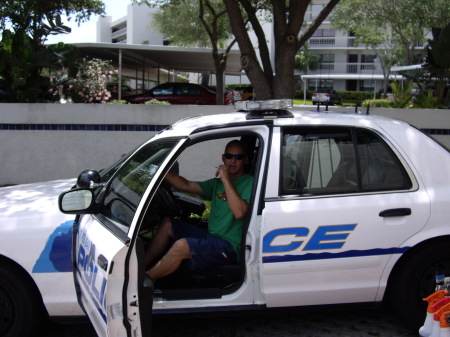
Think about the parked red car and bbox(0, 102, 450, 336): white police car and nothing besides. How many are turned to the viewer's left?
2

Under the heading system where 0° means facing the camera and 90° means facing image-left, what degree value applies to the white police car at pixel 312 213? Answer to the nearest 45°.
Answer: approximately 90°

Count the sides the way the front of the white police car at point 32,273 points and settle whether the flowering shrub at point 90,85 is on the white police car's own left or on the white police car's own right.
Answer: on the white police car's own right

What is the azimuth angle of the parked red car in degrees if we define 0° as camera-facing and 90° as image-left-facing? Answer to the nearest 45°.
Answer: approximately 90°

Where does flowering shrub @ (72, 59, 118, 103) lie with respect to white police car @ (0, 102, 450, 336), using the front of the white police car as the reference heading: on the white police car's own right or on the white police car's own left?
on the white police car's own right

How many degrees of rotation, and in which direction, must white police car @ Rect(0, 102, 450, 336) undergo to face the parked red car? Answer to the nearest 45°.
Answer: approximately 90° to its right

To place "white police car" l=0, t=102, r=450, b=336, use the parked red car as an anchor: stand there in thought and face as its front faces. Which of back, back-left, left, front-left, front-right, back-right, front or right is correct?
left
